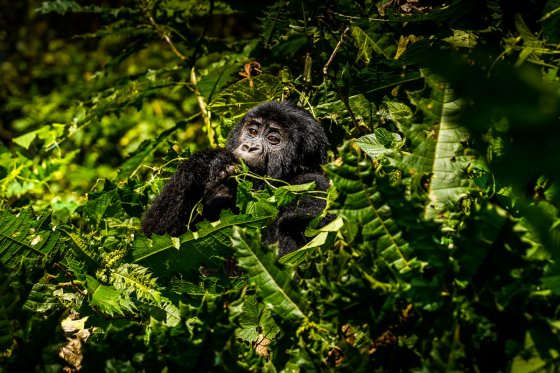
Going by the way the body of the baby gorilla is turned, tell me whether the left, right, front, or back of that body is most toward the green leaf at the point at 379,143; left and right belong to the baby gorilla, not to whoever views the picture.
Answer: left

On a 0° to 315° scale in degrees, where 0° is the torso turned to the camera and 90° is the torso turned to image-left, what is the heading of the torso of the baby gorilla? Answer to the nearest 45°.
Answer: approximately 45°

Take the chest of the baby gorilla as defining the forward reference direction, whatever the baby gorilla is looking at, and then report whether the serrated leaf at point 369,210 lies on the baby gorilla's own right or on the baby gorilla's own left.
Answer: on the baby gorilla's own left

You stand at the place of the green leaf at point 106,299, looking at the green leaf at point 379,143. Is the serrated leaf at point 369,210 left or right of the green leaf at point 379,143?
right

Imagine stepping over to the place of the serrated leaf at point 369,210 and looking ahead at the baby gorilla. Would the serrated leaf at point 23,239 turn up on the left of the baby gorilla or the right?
left
